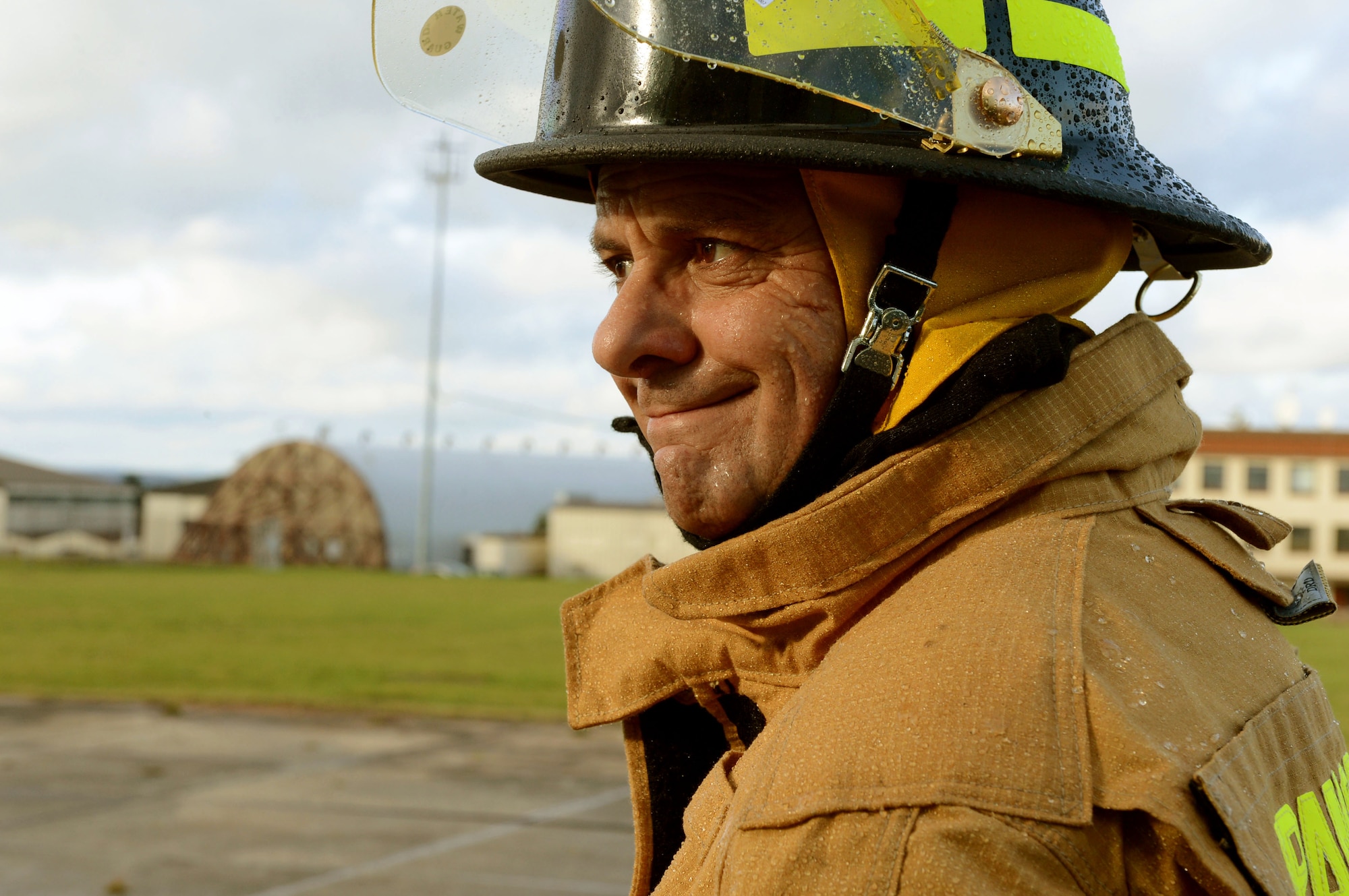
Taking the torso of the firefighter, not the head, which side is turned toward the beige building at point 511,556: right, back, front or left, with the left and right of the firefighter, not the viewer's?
right

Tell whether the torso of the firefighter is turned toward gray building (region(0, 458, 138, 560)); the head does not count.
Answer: no

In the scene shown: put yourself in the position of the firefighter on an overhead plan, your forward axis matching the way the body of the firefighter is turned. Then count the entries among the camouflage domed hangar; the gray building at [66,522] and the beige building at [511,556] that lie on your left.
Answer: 0

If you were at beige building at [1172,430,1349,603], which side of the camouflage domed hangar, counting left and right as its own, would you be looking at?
left

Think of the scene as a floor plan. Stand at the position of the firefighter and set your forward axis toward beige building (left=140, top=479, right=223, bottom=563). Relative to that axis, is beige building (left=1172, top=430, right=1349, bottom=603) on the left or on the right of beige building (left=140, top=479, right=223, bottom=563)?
right

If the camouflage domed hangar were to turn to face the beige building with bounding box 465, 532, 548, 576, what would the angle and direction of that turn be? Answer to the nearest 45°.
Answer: approximately 90° to its left

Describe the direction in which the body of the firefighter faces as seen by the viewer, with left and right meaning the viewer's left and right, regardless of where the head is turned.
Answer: facing to the left of the viewer

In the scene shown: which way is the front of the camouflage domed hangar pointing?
toward the camera

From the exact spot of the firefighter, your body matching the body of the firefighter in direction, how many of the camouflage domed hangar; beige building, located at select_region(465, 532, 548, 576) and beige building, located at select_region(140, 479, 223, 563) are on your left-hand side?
0

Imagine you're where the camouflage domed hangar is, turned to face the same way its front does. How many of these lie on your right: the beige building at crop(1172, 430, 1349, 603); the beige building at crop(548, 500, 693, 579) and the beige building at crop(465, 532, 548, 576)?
0

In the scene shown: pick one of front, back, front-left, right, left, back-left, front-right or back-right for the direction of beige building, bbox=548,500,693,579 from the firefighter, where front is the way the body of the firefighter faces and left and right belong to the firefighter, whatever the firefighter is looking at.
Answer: right

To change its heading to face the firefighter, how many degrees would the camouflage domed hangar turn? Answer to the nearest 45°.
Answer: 0° — it already faces them

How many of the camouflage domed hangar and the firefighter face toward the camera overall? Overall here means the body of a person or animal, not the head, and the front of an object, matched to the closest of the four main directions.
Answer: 1
